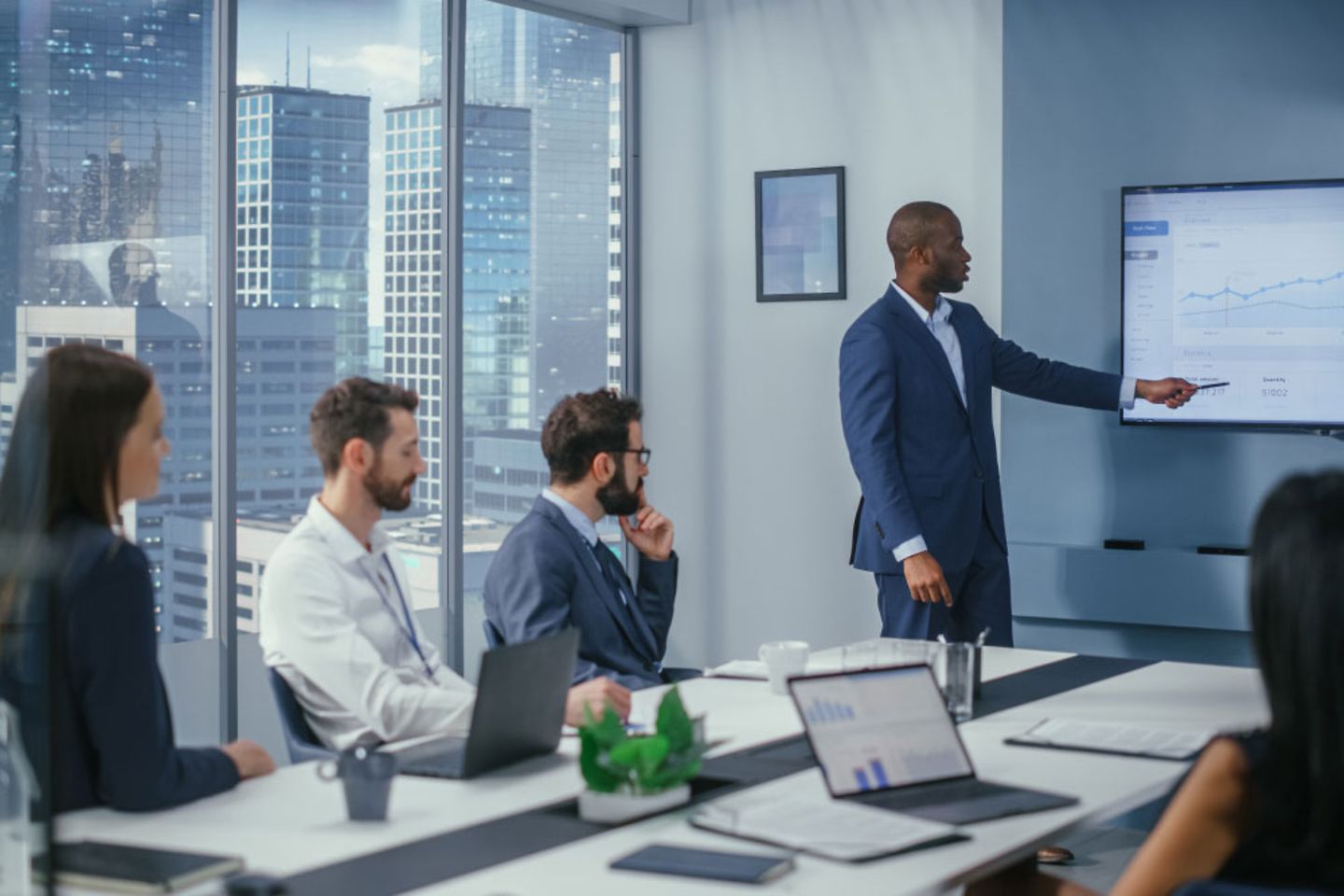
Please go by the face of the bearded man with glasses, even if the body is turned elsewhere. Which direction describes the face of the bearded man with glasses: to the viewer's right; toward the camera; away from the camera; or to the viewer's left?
to the viewer's right

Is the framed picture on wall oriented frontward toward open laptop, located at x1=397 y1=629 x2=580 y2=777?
yes

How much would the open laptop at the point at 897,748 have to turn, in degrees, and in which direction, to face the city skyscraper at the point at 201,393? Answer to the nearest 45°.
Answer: approximately 180°

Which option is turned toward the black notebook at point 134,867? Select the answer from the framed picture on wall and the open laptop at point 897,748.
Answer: the framed picture on wall

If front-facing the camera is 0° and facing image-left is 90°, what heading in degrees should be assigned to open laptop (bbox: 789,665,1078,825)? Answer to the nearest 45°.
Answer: approximately 315°

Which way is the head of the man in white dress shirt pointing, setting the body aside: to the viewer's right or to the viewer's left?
to the viewer's right

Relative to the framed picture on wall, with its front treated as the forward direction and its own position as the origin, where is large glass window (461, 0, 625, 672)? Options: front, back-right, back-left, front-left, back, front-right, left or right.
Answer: right

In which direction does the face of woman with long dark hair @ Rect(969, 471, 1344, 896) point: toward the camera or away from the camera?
away from the camera

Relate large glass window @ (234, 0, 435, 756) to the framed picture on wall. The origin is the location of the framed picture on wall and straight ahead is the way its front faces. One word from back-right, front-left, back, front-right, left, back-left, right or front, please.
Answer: front-right
